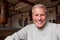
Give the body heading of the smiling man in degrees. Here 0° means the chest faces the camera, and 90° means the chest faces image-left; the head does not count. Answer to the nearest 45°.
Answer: approximately 0°
